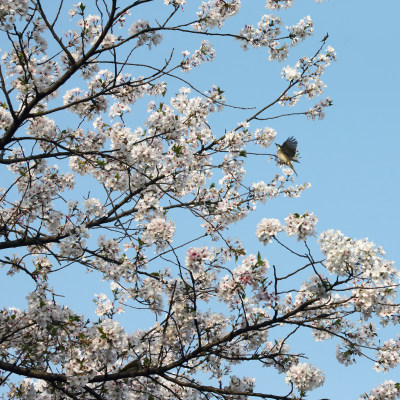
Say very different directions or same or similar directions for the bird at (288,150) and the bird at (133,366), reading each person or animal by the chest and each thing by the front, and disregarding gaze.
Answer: very different directions
